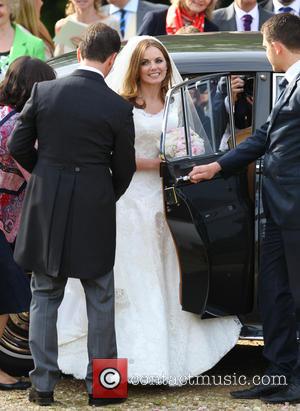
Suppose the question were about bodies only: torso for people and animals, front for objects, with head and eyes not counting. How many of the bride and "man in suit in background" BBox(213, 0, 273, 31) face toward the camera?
2

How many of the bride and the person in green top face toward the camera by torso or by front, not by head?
2

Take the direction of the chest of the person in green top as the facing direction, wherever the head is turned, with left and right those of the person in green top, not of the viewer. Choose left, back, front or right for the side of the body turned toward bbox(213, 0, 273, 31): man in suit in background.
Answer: left

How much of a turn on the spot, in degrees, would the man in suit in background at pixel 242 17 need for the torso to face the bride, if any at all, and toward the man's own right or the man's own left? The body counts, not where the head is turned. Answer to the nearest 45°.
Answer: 0° — they already face them

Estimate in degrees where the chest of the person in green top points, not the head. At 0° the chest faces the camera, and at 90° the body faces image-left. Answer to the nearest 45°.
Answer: approximately 0°

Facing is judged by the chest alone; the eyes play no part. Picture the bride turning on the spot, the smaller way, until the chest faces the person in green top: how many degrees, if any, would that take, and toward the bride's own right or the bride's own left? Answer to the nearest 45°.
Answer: approximately 135° to the bride's own right

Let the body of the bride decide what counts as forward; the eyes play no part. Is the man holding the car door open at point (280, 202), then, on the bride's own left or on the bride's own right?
on the bride's own left

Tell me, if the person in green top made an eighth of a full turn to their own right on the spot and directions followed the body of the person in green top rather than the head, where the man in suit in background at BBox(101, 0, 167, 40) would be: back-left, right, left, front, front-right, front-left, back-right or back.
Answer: back

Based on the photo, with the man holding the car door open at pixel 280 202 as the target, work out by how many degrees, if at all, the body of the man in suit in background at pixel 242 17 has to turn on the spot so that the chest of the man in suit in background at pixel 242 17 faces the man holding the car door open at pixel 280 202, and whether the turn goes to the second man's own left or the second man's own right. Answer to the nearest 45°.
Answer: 0° — they already face them

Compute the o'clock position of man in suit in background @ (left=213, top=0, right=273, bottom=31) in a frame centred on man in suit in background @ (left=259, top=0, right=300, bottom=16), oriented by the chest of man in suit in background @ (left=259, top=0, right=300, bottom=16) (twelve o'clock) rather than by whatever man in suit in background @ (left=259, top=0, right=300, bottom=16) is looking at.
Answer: man in suit in background @ (left=213, top=0, right=273, bottom=31) is roughly at 2 o'clock from man in suit in background @ (left=259, top=0, right=300, bottom=16).
